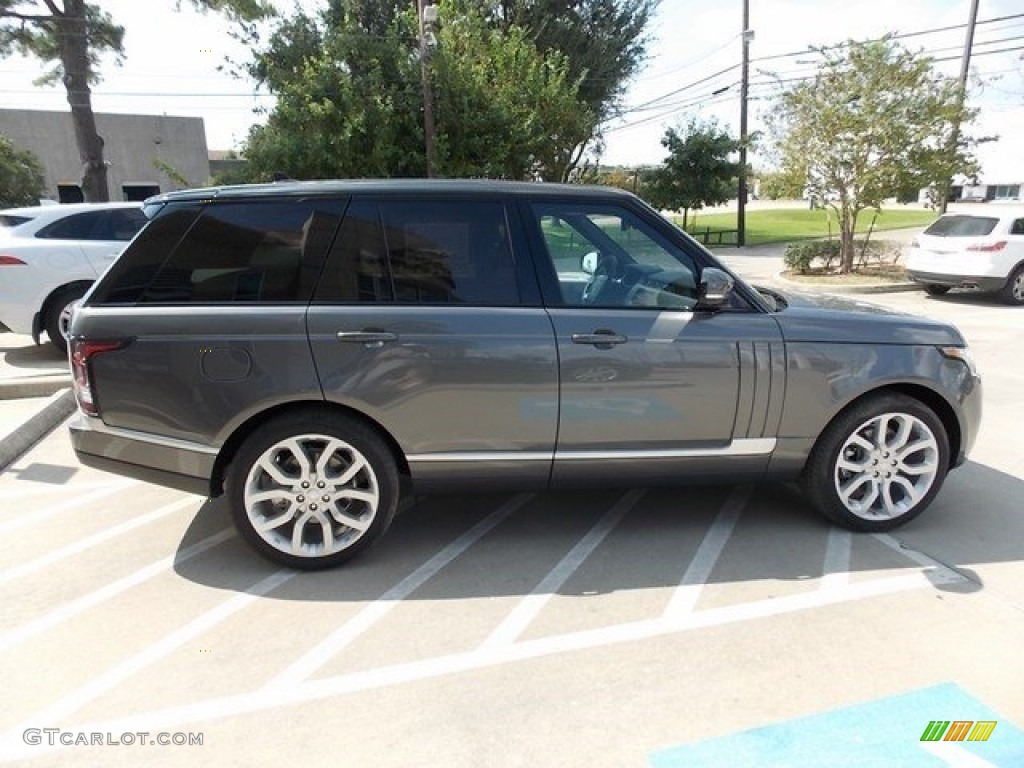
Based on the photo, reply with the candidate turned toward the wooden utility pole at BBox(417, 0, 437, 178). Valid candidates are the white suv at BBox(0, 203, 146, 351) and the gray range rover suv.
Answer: the white suv

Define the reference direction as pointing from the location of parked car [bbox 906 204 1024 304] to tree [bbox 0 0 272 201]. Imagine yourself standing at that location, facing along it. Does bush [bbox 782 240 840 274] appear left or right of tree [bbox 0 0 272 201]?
right

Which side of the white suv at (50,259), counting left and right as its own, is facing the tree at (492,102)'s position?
front

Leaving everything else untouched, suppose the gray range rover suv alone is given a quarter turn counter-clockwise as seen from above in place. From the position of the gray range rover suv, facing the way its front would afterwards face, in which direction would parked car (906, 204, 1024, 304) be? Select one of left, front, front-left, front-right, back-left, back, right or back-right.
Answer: front-right

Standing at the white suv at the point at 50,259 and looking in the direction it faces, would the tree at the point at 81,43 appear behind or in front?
in front

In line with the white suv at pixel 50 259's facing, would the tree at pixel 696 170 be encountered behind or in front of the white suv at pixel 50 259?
in front

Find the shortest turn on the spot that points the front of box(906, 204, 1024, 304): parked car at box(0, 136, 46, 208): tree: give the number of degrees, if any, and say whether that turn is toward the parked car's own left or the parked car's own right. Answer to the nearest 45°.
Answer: approximately 135° to the parked car's own left

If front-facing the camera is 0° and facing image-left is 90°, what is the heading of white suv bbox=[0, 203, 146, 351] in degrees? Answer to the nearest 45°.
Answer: approximately 225°

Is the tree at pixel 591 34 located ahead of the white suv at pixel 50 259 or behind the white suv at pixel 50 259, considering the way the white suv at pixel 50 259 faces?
ahead

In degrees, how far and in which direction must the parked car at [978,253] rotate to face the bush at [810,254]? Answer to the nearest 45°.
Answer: approximately 90° to its left

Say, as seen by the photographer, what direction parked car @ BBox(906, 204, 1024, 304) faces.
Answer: facing away from the viewer and to the right of the viewer

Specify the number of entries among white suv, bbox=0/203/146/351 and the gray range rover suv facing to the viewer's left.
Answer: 0

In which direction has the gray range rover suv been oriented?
to the viewer's right

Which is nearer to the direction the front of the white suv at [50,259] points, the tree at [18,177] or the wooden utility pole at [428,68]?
the wooden utility pole

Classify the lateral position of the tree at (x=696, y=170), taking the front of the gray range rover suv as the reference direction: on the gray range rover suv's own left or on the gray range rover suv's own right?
on the gray range rover suv's own left

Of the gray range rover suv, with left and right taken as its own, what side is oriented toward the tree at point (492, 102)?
left
